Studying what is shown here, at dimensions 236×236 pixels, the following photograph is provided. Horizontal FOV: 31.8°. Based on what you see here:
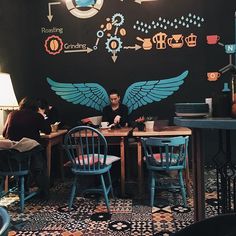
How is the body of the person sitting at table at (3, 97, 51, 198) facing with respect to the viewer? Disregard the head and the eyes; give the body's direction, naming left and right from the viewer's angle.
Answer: facing away from the viewer and to the right of the viewer

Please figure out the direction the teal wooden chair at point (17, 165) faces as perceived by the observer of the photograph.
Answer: facing away from the viewer and to the right of the viewer

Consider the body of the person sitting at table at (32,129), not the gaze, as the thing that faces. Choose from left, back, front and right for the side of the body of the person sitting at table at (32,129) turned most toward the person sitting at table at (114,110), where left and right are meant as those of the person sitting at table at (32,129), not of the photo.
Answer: front

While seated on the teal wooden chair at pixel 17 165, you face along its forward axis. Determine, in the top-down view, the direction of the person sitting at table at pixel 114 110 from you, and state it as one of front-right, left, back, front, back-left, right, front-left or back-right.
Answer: front

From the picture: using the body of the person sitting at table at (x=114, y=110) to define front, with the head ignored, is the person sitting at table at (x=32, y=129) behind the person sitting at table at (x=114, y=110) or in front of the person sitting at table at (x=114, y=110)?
in front

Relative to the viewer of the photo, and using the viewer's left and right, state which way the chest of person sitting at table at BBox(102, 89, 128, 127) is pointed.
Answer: facing the viewer

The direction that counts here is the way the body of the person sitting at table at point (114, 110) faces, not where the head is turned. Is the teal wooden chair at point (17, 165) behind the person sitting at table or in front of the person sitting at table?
in front
